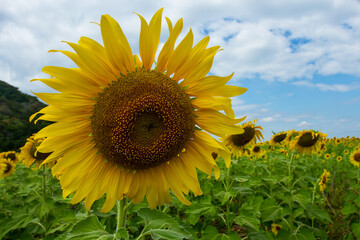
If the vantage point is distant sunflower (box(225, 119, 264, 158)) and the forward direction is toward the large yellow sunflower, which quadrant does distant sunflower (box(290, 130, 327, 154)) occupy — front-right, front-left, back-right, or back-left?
back-left

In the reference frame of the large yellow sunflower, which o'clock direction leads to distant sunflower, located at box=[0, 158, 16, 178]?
The distant sunflower is roughly at 5 o'clock from the large yellow sunflower.

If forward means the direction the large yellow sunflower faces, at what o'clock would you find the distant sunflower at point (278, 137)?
The distant sunflower is roughly at 7 o'clock from the large yellow sunflower.

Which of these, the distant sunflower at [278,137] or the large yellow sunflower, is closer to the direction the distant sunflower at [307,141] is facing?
the large yellow sunflower
